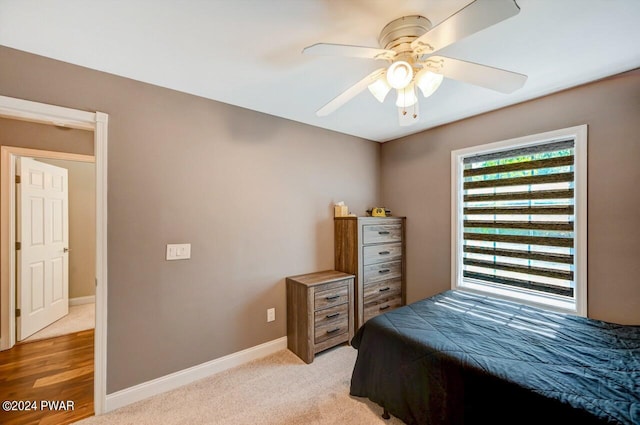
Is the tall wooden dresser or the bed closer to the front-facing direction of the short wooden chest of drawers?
the bed

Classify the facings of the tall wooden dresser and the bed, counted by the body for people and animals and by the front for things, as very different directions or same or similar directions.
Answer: very different directions

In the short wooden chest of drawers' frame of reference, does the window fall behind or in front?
in front

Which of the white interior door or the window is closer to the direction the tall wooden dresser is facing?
the window

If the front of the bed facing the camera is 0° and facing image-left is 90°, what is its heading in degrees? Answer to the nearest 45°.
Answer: approximately 135°

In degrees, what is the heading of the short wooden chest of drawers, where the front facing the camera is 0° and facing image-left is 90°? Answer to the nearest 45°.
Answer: approximately 315°

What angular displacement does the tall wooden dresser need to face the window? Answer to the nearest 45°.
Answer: approximately 45° to its left

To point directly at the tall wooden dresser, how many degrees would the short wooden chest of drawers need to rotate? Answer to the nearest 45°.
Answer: approximately 90° to its left

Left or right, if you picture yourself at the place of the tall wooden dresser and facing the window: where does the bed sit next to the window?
right
